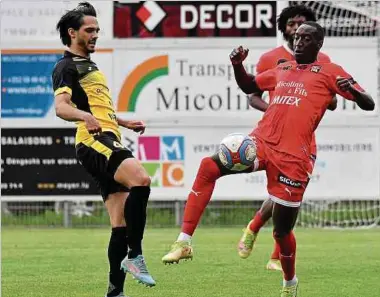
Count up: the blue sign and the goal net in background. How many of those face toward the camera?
2

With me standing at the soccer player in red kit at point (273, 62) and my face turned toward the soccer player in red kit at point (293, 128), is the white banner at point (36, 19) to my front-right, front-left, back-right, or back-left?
back-right

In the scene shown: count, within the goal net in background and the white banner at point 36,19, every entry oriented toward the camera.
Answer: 2

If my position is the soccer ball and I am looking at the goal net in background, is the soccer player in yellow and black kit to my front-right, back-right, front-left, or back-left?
back-left

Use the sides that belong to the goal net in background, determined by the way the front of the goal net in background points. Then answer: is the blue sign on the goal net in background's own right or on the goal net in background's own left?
on the goal net in background's own right
